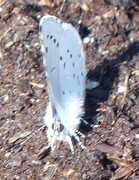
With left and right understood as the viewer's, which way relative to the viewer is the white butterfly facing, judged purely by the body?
facing the viewer and to the left of the viewer

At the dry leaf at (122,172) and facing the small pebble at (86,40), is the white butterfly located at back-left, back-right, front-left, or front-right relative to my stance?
front-left

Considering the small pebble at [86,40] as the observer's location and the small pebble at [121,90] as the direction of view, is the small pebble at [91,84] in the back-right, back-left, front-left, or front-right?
front-right

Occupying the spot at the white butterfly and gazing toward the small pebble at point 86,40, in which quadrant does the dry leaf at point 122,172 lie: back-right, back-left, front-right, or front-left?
back-right

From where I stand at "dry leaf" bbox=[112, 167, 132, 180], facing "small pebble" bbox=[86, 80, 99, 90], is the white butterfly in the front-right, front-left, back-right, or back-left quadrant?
front-left
